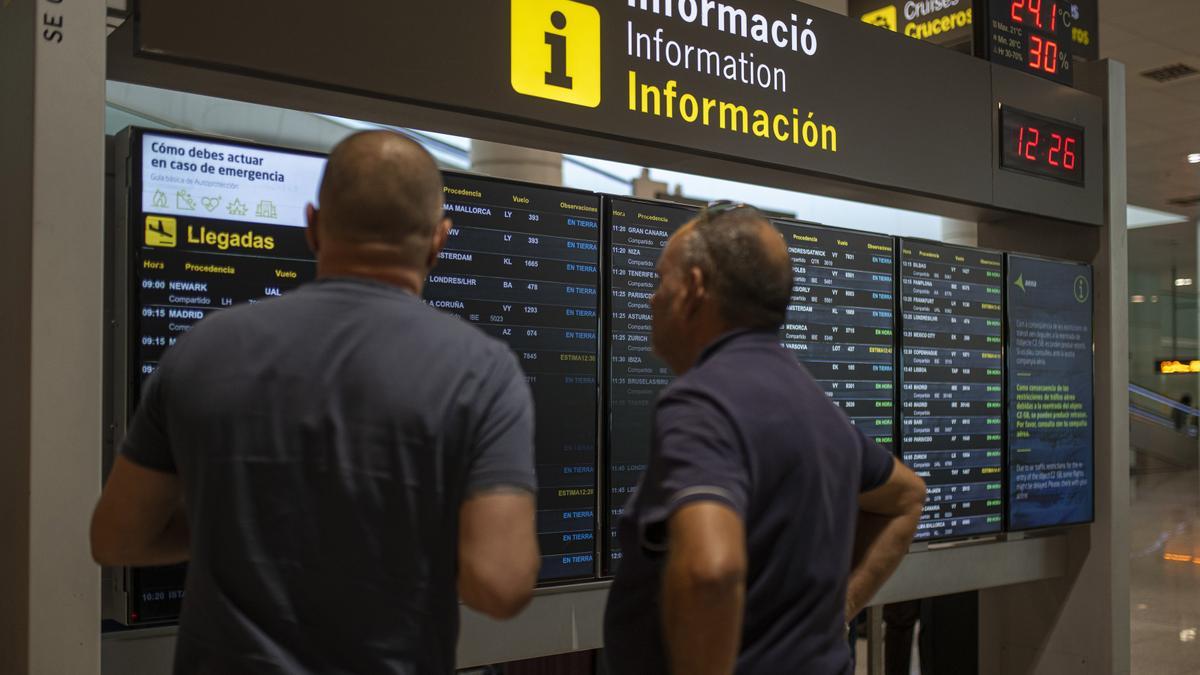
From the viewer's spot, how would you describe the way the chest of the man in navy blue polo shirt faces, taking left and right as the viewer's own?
facing away from the viewer and to the left of the viewer

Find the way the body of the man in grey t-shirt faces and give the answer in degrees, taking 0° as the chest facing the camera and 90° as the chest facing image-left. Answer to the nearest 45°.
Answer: approximately 180°

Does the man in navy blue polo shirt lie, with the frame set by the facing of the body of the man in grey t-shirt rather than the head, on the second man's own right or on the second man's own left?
on the second man's own right

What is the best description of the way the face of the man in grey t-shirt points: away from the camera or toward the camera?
away from the camera

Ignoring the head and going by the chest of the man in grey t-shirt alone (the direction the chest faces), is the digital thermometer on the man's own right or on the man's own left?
on the man's own right

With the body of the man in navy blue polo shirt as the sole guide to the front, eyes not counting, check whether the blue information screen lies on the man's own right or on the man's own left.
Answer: on the man's own right

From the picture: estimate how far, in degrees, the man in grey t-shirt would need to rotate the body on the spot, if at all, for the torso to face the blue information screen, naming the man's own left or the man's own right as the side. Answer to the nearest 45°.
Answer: approximately 45° to the man's own right
